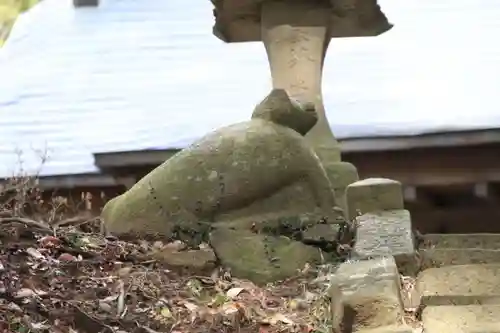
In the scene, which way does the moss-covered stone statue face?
to the viewer's right

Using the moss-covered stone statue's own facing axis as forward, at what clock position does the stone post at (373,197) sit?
The stone post is roughly at 12 o'clock from the moss-covered stone statue.

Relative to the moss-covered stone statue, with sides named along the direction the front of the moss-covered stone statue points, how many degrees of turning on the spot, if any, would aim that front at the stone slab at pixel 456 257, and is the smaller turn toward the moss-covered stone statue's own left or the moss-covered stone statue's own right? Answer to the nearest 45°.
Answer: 0° — it already faces it

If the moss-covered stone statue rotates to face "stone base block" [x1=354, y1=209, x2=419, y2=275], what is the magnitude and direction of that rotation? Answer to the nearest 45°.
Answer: approximately 45° to its right

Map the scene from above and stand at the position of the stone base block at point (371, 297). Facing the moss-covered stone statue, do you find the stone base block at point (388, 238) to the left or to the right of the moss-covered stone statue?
right
